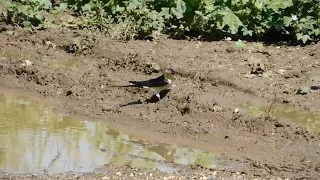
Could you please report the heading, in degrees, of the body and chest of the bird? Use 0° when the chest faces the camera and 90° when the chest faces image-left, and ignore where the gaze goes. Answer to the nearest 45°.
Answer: approximately 270°

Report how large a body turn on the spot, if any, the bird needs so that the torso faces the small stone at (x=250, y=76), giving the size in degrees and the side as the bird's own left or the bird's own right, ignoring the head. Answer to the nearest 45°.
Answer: approximately 45° to the bird's own left
